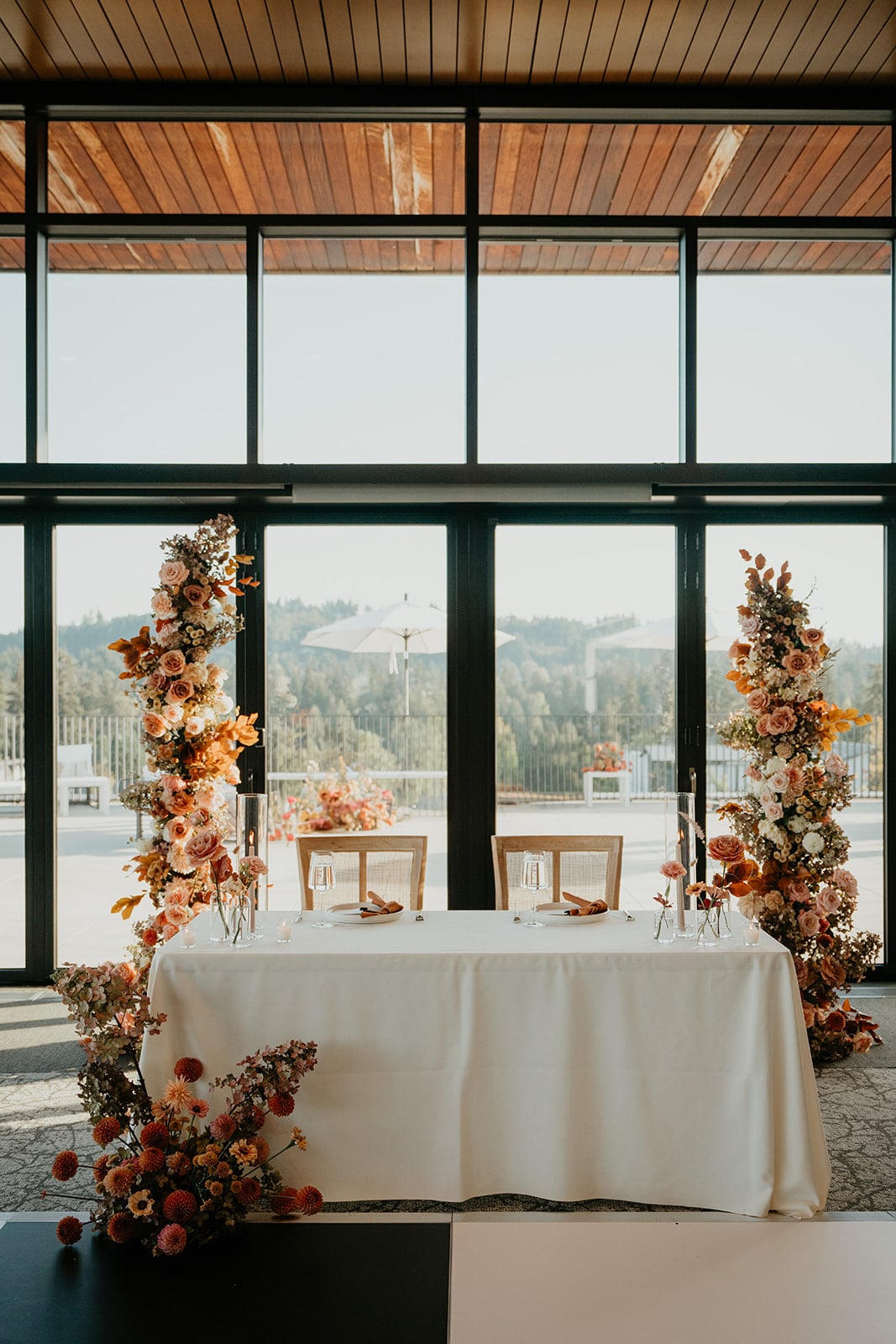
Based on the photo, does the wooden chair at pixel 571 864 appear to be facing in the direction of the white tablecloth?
yes

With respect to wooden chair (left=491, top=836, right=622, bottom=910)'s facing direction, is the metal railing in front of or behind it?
behind

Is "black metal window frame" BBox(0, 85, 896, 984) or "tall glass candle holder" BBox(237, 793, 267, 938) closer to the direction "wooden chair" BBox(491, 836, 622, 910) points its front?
the tall glass candle holder

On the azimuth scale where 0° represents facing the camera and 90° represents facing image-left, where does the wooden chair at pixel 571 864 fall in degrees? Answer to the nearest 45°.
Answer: approximately 0°

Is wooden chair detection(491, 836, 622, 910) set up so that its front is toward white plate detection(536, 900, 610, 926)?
yes

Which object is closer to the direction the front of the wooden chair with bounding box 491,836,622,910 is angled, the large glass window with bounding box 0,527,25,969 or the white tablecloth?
the white tablecloth

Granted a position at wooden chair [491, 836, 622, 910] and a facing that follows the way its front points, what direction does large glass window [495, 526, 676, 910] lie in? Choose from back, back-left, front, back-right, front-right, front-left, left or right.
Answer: back

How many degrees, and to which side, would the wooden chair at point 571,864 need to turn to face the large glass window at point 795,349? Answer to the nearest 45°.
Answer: approximately 135° to its left
